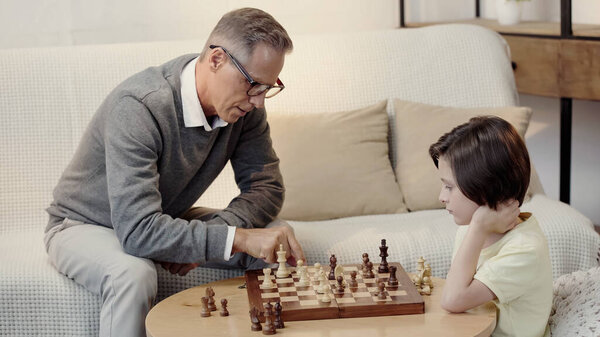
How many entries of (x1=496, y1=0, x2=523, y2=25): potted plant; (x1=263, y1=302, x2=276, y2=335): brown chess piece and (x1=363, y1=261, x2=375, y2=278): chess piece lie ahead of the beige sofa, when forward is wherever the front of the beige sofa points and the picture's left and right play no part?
2

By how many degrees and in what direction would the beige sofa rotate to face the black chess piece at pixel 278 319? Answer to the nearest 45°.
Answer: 0° — it already faces it

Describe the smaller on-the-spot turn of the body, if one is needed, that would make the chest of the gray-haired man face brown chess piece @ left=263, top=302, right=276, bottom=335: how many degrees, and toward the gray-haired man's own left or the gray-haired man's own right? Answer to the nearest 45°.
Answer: approximately 45° to the gray-haired man's own right

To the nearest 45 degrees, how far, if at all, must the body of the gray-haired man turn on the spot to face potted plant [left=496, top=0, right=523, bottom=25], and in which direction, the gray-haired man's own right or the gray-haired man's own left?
approximately 90° to the gray-haired man's own left

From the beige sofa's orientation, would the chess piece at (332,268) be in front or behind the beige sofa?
in front

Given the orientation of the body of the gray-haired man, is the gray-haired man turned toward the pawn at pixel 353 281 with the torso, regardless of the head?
yes

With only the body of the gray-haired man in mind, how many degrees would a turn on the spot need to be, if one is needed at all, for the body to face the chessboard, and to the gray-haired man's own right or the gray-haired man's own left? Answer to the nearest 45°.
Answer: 0° — they already face it

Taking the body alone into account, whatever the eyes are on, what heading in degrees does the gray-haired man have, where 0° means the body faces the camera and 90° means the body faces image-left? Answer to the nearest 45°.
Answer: approximately 315°

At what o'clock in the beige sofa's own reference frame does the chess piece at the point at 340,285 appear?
The chess piece is roughly at 12 o'clock from the beige sofa.

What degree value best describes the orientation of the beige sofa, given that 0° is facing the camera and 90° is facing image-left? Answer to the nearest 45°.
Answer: approximately 0°

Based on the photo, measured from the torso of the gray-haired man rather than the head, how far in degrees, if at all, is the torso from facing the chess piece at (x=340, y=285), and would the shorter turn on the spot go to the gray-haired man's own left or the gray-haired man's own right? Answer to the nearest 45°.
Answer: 0° — they already face it

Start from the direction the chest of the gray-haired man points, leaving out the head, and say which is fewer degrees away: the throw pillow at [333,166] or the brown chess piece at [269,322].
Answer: the brown chess piece

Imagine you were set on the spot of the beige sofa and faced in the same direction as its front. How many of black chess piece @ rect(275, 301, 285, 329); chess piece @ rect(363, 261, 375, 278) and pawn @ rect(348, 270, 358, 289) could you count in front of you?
3
